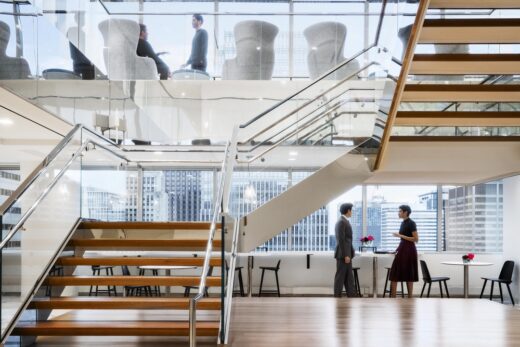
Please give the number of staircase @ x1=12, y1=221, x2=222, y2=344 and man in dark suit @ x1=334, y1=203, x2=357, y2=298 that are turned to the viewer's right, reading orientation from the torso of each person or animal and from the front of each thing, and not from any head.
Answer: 1

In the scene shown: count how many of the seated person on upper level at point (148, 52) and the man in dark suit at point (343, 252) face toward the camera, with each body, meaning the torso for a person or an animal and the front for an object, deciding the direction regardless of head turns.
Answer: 0

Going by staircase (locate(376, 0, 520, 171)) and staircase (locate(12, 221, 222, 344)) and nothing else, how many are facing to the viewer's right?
0

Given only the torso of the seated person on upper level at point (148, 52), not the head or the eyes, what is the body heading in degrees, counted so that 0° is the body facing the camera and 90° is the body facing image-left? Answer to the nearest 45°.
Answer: approximately 270°

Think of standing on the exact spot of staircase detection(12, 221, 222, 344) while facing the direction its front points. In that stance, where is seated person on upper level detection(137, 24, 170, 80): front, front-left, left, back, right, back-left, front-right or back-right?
back

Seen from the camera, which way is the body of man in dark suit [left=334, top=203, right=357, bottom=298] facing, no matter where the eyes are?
to the viewer's right

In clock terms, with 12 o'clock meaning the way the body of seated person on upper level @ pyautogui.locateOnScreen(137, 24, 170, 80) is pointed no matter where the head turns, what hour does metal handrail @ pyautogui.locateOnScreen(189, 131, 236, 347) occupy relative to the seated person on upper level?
The metal handrail is roughly at 3 o'clock from the seated person on upper level.
